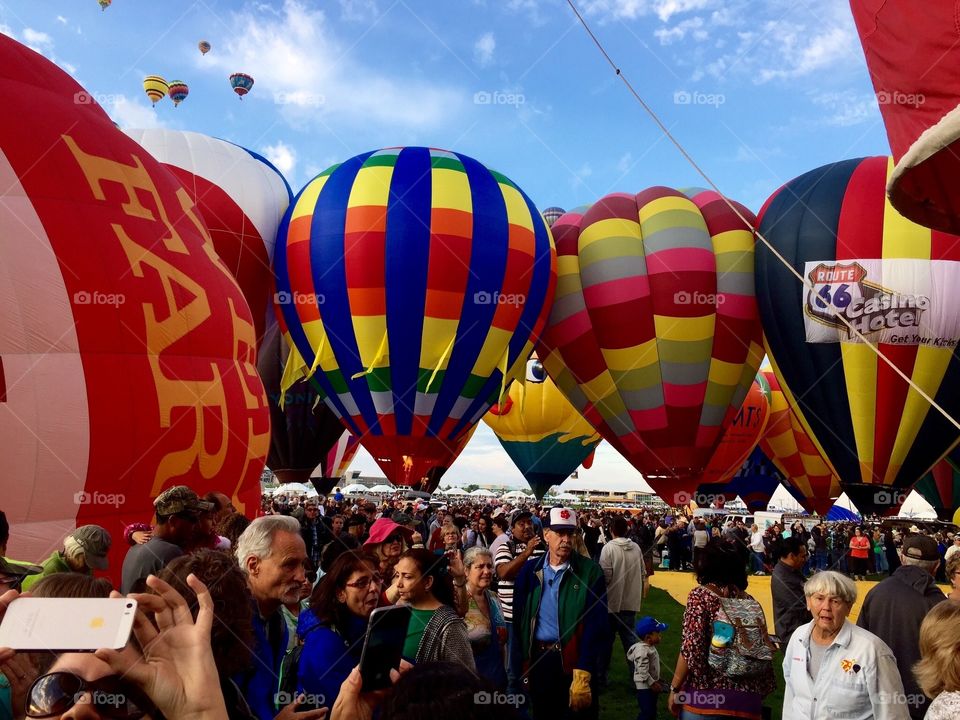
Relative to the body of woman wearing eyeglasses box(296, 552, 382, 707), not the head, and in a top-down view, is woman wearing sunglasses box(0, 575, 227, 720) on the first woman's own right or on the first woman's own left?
on the first woman's own right

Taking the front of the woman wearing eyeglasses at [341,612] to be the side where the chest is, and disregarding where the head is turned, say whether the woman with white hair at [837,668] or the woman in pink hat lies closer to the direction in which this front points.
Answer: the woman with white hair

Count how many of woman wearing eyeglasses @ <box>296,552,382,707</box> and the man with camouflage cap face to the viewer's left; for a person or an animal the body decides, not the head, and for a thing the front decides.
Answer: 0

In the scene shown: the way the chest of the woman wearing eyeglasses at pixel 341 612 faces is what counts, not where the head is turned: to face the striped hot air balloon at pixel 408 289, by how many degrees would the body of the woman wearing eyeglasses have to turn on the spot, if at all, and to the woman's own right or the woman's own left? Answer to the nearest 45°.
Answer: approximately 135° to the woman's own left

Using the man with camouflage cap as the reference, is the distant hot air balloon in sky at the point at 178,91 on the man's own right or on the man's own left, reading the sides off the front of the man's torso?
on the man's own left

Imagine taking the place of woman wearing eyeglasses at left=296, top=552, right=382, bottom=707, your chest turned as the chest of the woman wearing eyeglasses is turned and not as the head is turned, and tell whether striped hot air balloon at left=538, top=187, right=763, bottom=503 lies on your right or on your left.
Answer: on your left

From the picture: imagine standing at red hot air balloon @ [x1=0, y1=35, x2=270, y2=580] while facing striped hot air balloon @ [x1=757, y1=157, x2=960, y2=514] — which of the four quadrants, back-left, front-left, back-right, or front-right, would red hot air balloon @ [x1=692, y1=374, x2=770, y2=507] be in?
front-left

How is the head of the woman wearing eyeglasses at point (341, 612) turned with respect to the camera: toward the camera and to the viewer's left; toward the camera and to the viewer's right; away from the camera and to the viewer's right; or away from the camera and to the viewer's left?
toward the camera and to the viewer's right

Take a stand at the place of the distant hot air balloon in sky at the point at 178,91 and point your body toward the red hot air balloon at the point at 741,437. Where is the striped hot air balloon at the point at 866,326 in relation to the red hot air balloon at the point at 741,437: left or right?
right

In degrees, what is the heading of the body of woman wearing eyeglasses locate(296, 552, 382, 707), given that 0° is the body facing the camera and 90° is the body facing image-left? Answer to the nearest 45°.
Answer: approximately 315°
